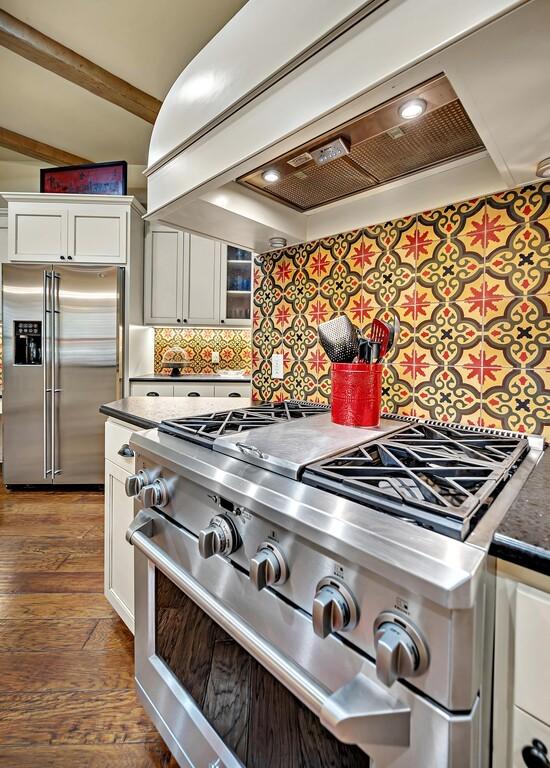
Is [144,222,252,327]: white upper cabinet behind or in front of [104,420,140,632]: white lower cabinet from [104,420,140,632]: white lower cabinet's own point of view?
behind

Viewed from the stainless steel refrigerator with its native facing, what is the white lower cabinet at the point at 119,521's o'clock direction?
The white lower cabinet is roughly at 12 o'clock from the stainless steel refrigerator.

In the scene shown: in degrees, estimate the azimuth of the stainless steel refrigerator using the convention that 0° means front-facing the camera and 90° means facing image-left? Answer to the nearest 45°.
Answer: approximately 0°

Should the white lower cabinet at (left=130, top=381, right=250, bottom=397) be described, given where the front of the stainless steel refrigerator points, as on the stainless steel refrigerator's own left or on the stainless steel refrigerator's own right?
on the stainless steel refrigerator's own left

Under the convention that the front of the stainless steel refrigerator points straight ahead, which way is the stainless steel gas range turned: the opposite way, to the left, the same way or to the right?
to the right

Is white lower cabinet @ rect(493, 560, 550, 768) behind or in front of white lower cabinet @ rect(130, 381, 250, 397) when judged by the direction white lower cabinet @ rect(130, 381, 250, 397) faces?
in front

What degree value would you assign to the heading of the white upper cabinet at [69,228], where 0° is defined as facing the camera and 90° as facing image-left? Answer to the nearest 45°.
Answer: approximately 0°

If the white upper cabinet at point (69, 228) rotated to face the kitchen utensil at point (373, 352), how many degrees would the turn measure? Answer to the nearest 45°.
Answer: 0° — it already faces it

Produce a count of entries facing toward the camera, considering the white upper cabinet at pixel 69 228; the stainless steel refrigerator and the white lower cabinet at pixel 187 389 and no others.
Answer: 3

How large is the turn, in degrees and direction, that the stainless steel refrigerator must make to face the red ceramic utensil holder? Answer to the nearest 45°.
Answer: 0° — it already faces it

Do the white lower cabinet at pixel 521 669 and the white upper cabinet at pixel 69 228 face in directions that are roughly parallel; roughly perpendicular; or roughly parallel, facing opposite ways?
roughly perpendicular

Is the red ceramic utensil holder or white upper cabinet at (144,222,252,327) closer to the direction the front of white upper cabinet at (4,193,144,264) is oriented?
the red ceramic utensil holder
